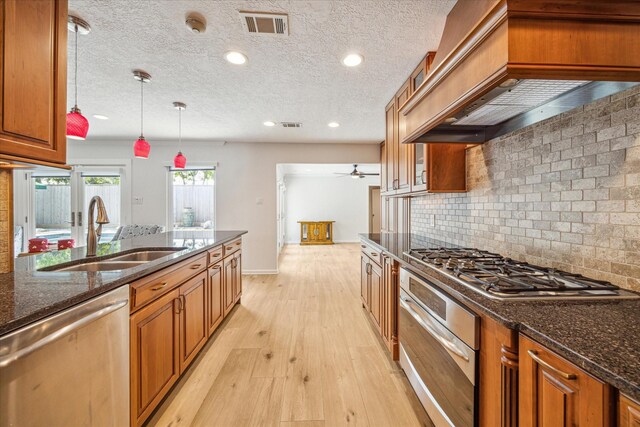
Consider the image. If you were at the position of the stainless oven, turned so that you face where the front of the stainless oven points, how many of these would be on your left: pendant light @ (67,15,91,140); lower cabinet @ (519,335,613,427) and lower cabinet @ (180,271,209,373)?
1

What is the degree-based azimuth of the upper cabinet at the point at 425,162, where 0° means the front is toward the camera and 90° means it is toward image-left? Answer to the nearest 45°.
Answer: approximately 90°

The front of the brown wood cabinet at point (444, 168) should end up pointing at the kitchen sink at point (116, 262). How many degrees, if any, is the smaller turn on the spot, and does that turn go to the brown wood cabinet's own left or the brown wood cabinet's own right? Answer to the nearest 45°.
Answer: approximately 45° to the brown wood cabinet's own left

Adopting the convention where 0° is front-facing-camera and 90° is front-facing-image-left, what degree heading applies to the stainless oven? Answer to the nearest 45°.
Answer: approximately 45°

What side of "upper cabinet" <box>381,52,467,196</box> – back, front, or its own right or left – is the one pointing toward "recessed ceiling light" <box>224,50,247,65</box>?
front

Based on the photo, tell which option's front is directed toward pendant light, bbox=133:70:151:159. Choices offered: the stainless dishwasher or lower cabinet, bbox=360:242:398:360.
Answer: the lower cabinet

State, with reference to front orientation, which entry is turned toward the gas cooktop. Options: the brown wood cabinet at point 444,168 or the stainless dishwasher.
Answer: the stainless dishwasher

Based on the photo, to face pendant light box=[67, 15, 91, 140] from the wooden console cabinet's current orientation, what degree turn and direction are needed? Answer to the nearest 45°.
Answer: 0° — it already faces it

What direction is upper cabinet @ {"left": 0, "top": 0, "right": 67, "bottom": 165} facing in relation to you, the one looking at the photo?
facing the viewer and to the right of the viewer

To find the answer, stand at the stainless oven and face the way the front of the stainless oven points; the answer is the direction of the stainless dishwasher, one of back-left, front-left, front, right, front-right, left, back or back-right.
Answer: front

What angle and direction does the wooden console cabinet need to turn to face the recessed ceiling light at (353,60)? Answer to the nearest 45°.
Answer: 0° — it already faces it

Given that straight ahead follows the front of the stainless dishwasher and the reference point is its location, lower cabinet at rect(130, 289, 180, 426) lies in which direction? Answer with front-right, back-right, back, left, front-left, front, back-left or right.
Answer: left

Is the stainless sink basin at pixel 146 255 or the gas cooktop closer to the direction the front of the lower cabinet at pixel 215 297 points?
the gas cooktop

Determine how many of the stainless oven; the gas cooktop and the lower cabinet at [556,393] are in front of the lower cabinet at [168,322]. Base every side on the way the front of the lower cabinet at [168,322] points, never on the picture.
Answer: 3

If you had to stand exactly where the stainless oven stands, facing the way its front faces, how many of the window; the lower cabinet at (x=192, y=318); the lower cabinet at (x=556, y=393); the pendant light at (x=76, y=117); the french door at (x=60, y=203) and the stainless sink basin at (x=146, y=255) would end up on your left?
1

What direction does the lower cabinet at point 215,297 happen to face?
to the viewer's right

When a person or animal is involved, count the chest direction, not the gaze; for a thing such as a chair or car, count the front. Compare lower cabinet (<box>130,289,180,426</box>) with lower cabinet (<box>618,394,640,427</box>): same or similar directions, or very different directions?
very different directions

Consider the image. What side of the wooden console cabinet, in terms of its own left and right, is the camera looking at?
front
